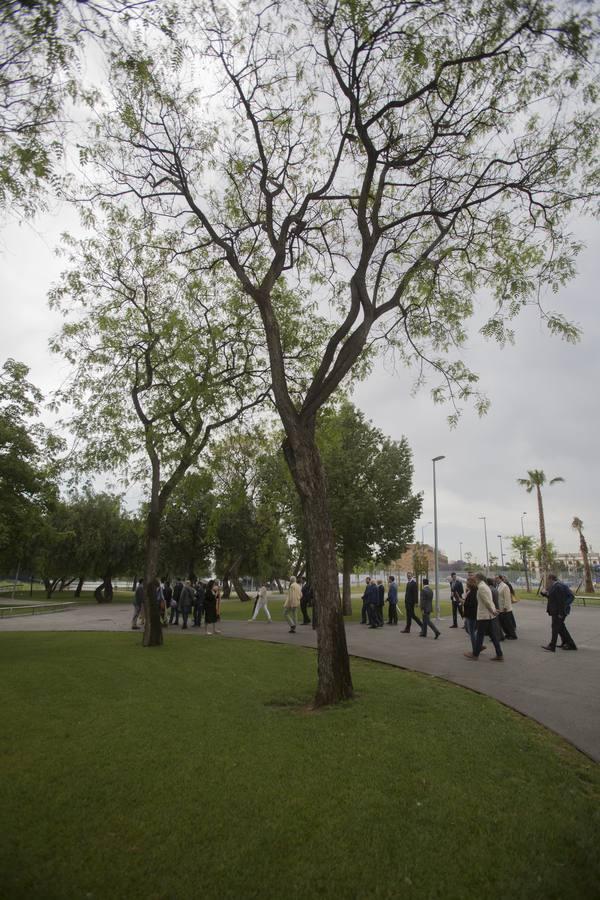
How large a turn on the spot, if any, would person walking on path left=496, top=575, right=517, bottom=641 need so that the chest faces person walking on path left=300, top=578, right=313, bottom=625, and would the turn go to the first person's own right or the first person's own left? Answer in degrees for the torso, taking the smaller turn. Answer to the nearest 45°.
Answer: approximately 45° to the first person's own right

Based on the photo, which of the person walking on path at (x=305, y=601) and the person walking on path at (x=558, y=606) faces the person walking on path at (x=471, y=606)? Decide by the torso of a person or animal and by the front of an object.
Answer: the person walking on path at (x=558, y=606)

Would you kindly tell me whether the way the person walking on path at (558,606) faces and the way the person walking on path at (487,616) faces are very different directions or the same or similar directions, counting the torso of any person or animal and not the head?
same or similar directions

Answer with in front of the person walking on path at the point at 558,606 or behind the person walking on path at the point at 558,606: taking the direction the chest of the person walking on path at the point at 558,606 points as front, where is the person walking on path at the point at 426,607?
in front

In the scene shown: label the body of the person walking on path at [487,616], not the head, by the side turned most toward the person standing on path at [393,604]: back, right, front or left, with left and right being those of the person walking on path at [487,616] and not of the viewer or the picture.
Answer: right

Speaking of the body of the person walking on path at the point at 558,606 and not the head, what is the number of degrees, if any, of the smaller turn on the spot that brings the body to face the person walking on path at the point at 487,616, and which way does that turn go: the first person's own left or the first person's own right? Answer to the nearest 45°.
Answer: approximately 45° to the first person's own left

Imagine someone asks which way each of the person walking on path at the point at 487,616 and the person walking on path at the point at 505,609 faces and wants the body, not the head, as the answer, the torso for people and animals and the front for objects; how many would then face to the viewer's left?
2

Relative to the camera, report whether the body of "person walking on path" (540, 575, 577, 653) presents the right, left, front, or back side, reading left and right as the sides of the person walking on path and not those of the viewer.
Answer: left

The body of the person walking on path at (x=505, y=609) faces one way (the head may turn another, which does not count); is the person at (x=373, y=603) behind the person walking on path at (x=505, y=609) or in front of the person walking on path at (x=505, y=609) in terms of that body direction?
in front

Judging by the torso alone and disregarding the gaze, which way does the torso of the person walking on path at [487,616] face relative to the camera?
to the viewer's left

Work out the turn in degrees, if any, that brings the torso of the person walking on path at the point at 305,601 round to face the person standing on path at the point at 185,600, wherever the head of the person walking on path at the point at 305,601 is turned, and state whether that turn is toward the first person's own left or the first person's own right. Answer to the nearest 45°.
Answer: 0° — they already face them

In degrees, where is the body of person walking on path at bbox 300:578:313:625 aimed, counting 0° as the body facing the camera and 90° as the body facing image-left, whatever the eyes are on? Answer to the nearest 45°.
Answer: approximately 90°

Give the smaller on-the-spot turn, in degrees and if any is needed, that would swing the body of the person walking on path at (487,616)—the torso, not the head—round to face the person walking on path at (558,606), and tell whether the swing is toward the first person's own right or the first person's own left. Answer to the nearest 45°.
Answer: approximately 135° to the first person's own right

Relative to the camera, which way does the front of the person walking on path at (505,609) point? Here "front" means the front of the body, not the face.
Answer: to the viewer's left
